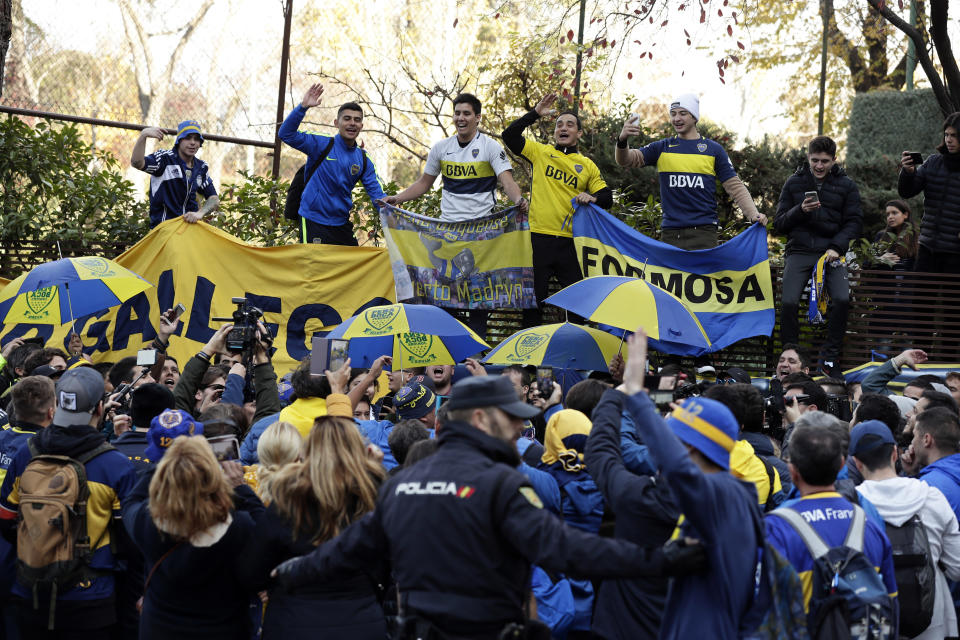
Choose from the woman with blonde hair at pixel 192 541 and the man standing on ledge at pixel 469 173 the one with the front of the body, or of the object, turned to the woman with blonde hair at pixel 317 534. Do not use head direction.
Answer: the man standing on ledge

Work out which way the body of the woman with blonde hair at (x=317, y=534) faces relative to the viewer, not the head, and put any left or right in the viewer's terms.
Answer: facing away from the viewer

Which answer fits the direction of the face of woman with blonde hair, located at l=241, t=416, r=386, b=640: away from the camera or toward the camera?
away from the camera

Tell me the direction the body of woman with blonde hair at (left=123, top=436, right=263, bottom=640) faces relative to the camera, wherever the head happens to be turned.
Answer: away from the camera

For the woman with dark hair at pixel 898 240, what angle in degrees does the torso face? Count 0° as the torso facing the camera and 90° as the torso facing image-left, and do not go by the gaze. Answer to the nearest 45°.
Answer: approximately 45°

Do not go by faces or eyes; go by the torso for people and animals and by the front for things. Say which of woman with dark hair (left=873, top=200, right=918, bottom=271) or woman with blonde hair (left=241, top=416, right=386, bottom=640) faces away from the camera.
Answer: the woman with blonde hair

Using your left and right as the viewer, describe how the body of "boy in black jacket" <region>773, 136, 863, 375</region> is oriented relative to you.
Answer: facing the viewer

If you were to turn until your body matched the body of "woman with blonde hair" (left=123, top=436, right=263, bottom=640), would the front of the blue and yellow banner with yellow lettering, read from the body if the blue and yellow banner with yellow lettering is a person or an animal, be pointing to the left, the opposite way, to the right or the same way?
the opposite way

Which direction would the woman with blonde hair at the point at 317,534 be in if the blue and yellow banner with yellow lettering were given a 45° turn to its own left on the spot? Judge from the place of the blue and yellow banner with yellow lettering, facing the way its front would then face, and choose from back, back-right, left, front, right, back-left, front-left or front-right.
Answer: front-right

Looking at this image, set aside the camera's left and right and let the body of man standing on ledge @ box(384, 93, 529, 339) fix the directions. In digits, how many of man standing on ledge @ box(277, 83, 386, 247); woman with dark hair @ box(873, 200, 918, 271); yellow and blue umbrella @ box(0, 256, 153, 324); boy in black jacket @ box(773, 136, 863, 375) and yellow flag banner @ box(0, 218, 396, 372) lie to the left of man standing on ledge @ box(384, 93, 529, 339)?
2

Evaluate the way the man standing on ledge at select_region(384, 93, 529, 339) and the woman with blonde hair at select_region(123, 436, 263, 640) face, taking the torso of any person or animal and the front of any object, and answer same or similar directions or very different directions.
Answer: very different directions

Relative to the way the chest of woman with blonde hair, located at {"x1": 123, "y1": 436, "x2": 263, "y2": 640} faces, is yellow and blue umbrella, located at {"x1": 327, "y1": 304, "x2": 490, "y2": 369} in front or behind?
in front

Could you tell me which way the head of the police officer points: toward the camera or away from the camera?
away from the camera

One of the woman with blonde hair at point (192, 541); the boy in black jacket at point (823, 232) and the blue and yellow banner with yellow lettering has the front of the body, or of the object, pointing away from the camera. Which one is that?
the woman with blonde hair

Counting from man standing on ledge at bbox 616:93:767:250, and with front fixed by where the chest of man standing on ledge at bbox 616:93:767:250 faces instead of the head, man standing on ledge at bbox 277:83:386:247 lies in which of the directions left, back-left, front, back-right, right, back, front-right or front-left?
right

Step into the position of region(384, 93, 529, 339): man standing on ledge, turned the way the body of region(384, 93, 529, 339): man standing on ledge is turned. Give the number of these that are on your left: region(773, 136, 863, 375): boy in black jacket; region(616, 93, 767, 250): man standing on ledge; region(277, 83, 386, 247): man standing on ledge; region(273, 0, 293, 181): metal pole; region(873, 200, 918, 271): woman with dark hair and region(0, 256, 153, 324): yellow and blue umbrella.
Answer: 3

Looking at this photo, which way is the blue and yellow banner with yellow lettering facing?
toward the camera
